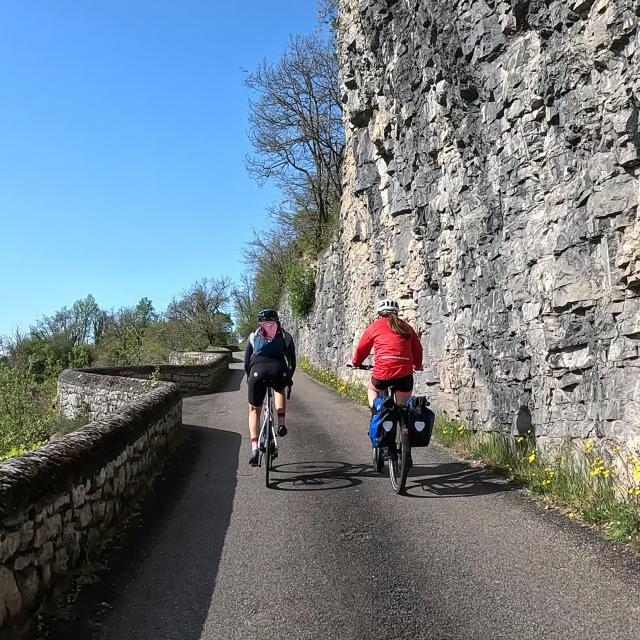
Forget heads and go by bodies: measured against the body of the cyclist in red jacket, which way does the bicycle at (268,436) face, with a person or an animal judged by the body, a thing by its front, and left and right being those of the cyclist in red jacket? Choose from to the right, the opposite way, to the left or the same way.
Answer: the same way

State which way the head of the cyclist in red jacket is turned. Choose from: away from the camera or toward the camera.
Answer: away from the camera

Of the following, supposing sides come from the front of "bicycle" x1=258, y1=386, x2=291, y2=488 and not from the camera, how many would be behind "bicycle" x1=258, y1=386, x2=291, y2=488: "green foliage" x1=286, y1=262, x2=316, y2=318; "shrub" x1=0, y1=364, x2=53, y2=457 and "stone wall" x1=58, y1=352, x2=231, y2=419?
0

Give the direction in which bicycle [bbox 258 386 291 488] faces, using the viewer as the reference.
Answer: facing away from the viewer

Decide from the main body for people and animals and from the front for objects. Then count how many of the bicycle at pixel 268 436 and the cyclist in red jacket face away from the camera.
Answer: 2

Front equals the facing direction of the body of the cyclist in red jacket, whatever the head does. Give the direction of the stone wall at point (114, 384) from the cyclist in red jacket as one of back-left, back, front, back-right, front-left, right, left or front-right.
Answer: front-left

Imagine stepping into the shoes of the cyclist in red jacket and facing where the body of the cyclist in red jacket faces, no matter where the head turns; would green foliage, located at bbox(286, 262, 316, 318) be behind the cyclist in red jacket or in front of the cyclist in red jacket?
in front

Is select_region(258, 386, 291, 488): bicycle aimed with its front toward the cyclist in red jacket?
no

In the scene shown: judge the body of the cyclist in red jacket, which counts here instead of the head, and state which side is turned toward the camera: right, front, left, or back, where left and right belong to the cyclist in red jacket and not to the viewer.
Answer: back

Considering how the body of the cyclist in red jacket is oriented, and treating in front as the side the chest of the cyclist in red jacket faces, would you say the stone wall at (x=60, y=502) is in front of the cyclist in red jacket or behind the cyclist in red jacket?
behind

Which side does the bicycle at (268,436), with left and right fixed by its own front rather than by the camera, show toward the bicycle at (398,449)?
right

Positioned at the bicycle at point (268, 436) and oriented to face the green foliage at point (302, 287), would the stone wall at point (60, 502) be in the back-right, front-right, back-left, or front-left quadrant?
back-left

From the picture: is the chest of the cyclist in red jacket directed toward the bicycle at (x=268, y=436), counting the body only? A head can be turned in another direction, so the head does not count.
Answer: no

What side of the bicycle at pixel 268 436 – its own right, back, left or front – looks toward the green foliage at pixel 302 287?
front

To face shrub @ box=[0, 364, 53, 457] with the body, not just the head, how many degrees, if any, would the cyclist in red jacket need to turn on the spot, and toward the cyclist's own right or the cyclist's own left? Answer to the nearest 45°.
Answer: approximately 45° to the cyclist's own left
